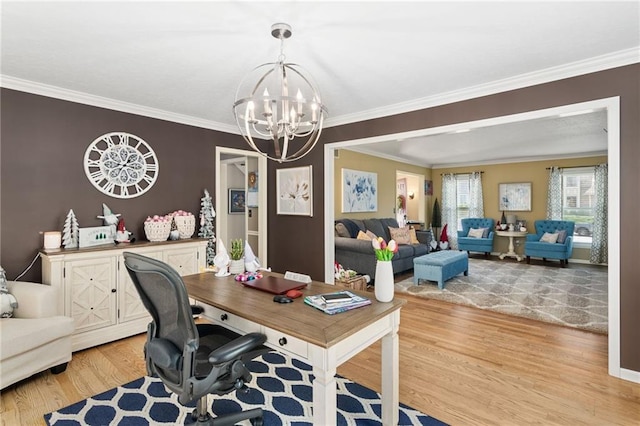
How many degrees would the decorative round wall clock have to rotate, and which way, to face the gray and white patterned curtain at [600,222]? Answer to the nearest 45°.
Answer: approximately 90° to its left

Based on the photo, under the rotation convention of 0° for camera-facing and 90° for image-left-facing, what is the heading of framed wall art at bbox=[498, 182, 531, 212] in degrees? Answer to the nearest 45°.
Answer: approximately 0°

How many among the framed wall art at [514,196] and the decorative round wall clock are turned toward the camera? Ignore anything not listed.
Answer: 2

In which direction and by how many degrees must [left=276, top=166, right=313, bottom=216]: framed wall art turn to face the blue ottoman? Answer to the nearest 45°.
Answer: approximately 135° to its left

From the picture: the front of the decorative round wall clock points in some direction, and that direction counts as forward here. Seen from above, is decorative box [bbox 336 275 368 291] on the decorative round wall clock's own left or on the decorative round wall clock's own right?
on the decorative round wall clock's own left

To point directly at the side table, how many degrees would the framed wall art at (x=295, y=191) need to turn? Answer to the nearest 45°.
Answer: approximately 180°

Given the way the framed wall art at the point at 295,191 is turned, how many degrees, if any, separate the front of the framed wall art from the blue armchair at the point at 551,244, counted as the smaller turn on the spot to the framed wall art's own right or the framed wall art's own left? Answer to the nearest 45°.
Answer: approximately 135° to the framed wall art's own left

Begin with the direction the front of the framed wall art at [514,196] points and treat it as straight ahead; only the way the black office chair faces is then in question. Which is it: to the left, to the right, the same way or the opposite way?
the opposite way

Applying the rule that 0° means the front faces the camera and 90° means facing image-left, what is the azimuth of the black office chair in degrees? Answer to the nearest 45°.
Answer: approximately 225°

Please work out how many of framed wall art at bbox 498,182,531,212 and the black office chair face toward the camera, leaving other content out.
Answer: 1
